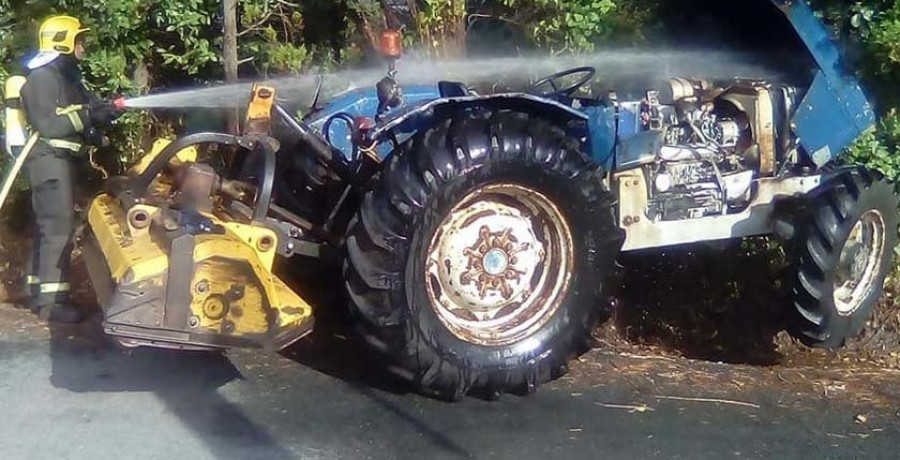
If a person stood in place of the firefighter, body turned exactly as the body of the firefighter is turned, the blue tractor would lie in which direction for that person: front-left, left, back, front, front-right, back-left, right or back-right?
front-right

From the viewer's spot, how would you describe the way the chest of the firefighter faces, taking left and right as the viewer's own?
facing to the right of the viewer

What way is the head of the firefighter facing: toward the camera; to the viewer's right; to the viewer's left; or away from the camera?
to the viewer's right

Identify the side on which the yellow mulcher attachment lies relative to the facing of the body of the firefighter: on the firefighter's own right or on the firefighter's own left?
on the firefighter's own right
